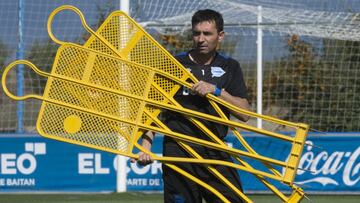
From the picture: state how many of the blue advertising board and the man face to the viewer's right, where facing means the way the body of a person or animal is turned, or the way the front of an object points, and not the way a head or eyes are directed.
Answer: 0

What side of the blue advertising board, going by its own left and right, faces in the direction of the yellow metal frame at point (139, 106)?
front

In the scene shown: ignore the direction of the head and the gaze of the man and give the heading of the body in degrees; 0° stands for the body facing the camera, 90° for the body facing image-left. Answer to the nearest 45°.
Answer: approximately 45°

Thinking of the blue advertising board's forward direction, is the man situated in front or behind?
in front

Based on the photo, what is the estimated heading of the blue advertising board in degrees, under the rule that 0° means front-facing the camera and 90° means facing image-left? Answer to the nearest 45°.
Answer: approximately 0°
